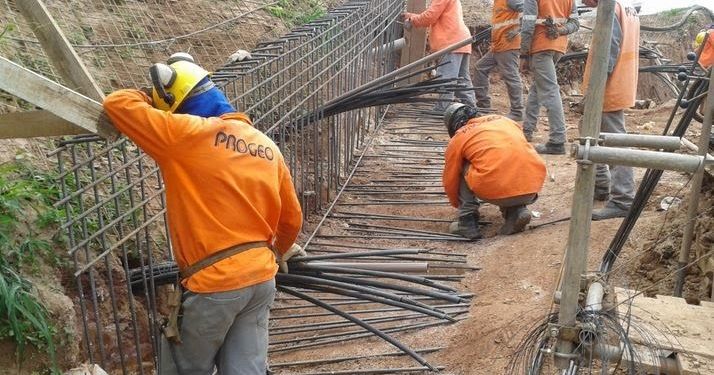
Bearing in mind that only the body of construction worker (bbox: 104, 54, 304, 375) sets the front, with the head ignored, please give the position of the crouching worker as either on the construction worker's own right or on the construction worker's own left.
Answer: on the construction worker's own right

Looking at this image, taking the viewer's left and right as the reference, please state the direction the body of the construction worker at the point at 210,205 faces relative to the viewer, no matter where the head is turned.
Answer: facing away from the viewer and to the left of the viewer

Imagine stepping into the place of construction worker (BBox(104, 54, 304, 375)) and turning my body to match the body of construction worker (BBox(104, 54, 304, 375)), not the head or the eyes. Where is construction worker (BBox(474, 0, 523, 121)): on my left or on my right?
on my right

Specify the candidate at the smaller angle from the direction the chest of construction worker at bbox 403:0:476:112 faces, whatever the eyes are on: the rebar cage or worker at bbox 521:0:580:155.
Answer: the rebar cage

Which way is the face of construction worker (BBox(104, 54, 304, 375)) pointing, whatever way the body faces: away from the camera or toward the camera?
away from the camera

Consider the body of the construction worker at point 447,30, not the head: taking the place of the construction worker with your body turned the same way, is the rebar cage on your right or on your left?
on your left

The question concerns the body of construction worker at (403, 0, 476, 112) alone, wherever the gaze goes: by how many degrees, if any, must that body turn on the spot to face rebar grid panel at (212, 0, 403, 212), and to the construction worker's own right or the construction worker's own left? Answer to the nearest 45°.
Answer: approximately 90° to the construction worker's own left

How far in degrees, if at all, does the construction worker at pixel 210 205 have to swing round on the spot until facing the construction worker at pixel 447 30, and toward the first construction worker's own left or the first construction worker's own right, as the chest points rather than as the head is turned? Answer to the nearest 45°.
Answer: approximately 90° to the first construction worker's own right

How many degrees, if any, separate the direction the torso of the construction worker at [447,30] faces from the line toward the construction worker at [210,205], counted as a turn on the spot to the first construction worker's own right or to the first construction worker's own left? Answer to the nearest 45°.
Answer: approximately 90° to the first construction worker's own left
